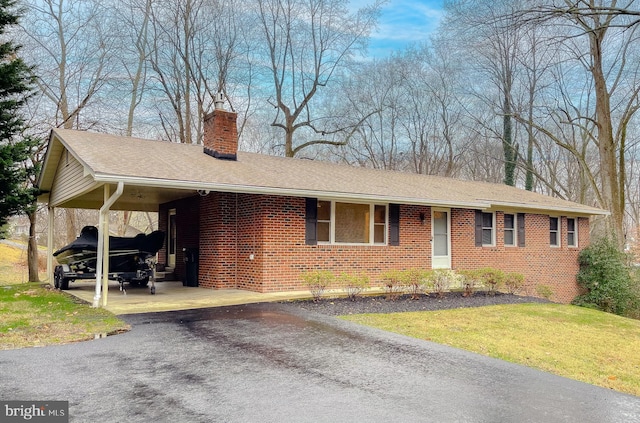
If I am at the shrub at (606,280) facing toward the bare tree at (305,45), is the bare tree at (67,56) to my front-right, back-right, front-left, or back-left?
front-left

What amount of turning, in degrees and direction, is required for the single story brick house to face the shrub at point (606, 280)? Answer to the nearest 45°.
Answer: approximately 90° to its left

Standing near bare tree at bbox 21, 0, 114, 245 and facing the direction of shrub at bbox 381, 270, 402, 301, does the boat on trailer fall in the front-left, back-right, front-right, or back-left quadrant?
front-right

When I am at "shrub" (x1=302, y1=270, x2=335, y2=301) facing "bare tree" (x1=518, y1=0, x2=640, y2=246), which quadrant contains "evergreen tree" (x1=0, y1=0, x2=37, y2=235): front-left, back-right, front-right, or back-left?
back-left

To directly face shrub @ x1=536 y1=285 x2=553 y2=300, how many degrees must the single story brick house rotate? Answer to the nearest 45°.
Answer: approximately 45° to its left

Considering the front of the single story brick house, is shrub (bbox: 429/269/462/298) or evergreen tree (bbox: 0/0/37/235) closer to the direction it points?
the shrub

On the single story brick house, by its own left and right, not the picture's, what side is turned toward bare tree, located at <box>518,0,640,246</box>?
left

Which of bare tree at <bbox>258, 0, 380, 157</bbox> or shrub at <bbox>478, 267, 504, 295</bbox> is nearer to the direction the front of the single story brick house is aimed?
the shrub

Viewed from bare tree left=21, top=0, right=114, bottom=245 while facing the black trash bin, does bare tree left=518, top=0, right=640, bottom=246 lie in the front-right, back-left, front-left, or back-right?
front-left
